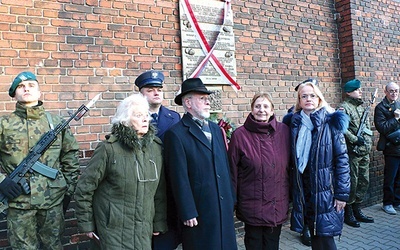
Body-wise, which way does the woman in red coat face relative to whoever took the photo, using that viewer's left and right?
facing the viewer

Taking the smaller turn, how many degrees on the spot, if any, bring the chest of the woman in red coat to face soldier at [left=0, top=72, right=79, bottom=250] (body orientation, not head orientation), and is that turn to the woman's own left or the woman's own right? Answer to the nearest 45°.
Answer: approximately 90° to the woman's own right

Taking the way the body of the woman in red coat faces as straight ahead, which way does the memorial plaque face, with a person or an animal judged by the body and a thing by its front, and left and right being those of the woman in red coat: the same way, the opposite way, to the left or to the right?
the same way

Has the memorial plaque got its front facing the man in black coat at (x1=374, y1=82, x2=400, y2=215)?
no

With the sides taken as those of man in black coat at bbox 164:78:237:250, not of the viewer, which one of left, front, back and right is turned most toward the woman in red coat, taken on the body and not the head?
left

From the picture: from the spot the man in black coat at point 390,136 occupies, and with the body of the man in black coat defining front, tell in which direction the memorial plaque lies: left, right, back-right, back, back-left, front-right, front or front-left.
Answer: right

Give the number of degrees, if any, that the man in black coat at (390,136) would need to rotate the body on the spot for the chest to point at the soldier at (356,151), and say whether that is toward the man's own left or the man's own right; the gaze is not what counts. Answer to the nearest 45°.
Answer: approximately 90° to the man's own right

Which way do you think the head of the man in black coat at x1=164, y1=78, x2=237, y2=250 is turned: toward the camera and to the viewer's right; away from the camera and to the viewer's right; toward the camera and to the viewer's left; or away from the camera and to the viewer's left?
toward the camera and to the viewer's right

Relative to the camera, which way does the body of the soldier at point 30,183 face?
toward the camera

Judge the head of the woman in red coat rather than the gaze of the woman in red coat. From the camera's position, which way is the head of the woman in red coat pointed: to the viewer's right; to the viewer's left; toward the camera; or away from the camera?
toward the camera

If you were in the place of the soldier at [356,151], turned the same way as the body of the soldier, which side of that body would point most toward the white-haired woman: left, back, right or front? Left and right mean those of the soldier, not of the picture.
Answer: right

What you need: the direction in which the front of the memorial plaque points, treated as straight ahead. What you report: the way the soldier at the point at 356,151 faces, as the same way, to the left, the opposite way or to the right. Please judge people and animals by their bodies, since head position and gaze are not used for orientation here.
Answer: the same way

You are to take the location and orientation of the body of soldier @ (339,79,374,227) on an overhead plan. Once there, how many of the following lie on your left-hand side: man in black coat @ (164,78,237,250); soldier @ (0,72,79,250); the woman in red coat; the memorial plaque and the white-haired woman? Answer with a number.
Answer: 0

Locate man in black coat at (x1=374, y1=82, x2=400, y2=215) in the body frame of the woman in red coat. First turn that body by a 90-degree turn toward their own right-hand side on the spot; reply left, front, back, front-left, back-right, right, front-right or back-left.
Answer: back-right

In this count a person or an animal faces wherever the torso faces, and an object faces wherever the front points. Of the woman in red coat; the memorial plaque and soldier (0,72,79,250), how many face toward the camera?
3

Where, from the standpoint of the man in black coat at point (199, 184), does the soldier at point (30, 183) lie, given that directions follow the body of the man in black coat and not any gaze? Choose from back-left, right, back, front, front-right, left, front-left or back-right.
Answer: back-right

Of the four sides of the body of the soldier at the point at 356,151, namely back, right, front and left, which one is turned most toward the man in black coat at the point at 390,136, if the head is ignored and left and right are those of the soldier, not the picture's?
left

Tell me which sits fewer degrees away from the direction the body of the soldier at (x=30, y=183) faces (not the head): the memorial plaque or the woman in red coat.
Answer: the woman in red coat

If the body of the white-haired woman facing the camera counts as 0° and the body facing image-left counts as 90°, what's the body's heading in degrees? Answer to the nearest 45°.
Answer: approximately 315°

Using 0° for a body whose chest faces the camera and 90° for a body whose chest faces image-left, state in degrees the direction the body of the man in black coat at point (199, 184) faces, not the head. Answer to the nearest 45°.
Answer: approximately 315°
